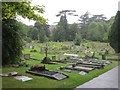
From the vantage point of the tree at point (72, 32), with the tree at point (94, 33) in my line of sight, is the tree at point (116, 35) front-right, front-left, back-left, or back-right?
front-right

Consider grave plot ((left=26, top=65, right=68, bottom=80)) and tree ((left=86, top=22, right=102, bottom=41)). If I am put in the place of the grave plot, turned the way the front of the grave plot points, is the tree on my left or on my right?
on my left

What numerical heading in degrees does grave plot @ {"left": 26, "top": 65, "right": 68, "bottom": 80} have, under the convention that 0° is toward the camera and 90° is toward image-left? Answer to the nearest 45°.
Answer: approximately 315°

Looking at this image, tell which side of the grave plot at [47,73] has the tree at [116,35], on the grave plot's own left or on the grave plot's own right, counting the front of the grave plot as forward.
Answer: on the grave plot's own left
